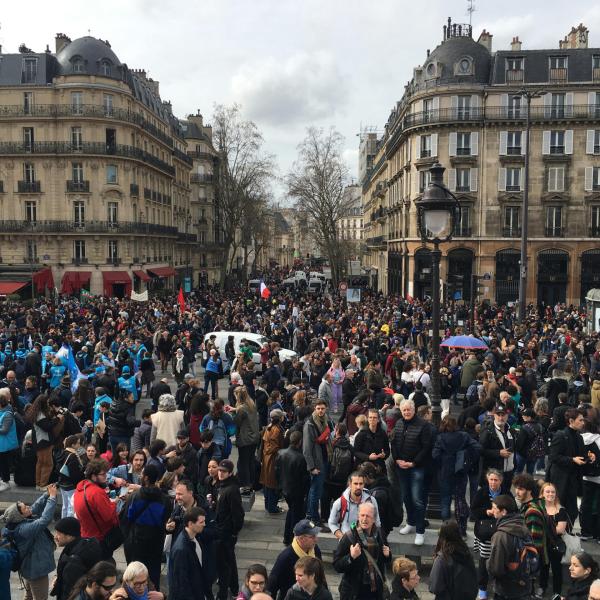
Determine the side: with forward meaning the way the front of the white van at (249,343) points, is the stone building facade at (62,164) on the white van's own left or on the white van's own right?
on the white van's own left

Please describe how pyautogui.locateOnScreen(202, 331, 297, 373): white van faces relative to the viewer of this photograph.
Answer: facing to the right of the viewer

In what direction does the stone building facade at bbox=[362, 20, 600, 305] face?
toward the camera

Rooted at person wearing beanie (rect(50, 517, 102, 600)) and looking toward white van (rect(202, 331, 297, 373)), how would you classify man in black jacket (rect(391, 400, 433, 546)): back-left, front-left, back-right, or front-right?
front-right

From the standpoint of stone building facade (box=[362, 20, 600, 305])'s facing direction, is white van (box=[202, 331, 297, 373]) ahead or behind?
ahead

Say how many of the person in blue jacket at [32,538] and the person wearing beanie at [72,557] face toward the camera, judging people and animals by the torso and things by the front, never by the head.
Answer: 0

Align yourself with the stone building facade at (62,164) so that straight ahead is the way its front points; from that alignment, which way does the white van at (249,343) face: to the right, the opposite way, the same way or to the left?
to the left

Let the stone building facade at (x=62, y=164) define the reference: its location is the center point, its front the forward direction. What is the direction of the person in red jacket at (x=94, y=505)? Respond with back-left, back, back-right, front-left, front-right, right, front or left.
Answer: front
